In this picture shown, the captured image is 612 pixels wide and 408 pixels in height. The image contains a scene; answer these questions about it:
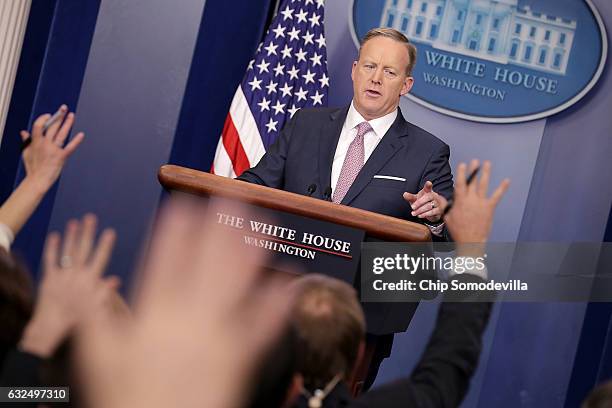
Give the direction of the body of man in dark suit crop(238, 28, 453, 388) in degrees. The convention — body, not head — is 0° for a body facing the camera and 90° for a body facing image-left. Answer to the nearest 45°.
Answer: approximately 0°

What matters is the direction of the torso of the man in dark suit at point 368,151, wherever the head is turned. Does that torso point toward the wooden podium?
yes

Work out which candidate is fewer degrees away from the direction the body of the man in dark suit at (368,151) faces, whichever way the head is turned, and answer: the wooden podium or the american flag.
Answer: the wooden podium

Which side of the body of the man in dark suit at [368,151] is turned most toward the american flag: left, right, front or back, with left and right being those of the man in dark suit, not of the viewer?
back
